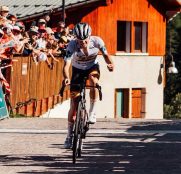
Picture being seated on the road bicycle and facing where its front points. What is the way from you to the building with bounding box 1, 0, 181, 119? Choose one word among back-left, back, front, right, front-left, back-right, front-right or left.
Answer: back

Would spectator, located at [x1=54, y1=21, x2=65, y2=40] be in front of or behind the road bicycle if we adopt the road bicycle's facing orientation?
behind

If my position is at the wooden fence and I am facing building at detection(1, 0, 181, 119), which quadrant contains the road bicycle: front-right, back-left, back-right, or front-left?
back-right

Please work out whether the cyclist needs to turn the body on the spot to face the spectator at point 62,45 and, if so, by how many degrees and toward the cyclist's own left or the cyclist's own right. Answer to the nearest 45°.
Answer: approximately 180°

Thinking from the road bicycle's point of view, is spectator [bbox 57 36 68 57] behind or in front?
behind

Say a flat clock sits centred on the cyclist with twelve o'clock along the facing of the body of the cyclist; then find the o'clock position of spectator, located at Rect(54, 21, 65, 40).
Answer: The spectator is roughly at 6 o'clock from the cyclist.

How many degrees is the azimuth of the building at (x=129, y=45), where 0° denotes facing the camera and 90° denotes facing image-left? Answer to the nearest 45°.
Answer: approximately 0°

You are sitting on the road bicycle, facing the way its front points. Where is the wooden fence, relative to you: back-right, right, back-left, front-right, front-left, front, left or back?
back

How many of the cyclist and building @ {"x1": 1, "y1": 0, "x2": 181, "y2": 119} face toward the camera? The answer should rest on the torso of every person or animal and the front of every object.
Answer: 2

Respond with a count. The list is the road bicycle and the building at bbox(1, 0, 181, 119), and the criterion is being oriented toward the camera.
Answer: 2
